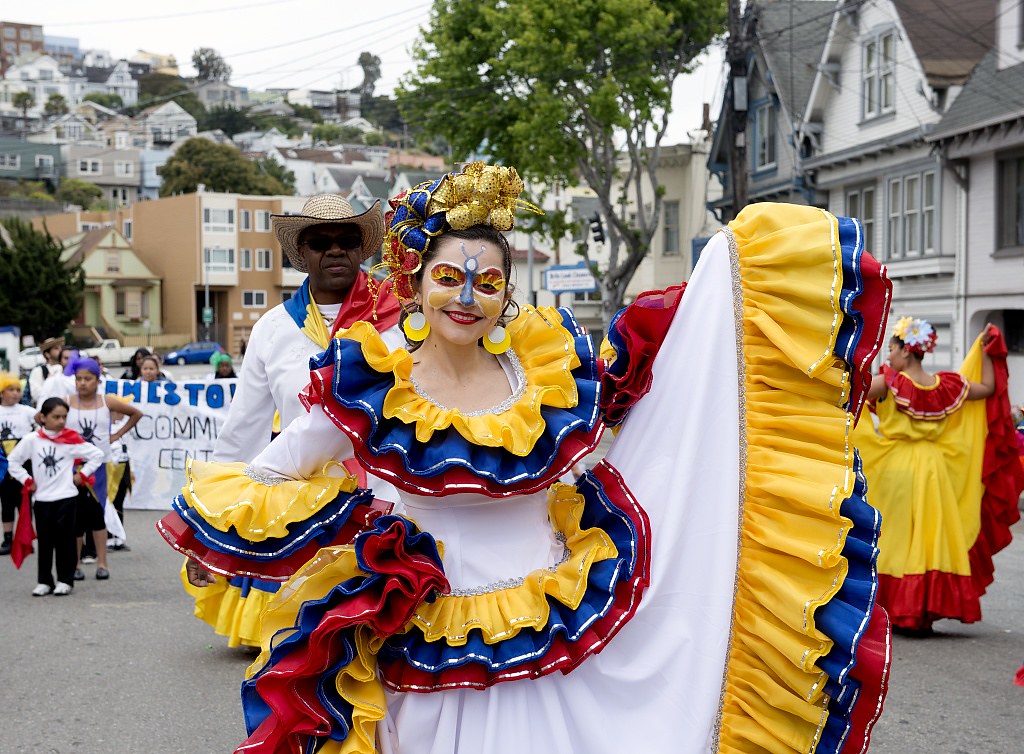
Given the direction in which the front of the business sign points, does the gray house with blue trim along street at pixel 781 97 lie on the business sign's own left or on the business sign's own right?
on the business sign's own left

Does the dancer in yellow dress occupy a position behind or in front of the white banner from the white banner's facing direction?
in front

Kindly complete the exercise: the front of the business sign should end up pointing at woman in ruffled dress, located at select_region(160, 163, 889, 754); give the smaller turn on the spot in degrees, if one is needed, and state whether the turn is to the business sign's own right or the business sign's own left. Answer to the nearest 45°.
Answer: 0° — it already faces them

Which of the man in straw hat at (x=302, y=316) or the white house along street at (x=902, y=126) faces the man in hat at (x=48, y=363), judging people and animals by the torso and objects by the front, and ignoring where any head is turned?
the white house along street

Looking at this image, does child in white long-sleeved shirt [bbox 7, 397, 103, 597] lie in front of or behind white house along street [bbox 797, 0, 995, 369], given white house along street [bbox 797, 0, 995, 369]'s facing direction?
in front

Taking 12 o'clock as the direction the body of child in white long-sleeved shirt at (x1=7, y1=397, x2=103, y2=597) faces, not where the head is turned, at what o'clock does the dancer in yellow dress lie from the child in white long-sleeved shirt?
The dancer in yellow dress is roughly at 10 o'clock from the child in white long-sleeved shirt.
